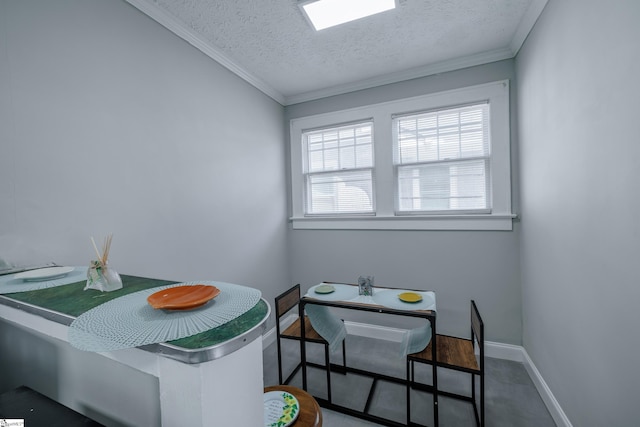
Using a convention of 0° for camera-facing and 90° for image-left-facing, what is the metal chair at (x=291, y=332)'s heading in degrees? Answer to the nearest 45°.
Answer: approximately 315°

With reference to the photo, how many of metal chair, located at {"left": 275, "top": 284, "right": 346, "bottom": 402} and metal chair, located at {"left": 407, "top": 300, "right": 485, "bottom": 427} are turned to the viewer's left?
1

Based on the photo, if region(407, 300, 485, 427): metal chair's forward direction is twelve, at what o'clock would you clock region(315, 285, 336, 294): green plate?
The green plate is roughly at 12 o'clock from the metal chair.

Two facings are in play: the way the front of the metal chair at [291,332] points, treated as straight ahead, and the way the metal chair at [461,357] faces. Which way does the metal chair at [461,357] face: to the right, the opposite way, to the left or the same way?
the opposite way

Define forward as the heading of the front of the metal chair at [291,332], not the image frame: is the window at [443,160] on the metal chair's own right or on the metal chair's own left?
on the metal chair's own left

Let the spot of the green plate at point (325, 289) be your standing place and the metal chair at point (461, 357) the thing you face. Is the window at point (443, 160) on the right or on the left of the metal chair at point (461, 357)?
left

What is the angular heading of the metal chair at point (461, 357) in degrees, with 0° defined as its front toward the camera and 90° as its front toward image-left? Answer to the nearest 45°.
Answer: approximately 90°

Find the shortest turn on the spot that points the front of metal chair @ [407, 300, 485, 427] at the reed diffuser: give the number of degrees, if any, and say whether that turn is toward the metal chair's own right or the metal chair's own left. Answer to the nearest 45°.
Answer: approximately 45° to the metal chair's own left

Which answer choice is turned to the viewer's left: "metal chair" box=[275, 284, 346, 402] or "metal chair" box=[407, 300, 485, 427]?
"metal chair" box=[407, 300, 485, 427]
